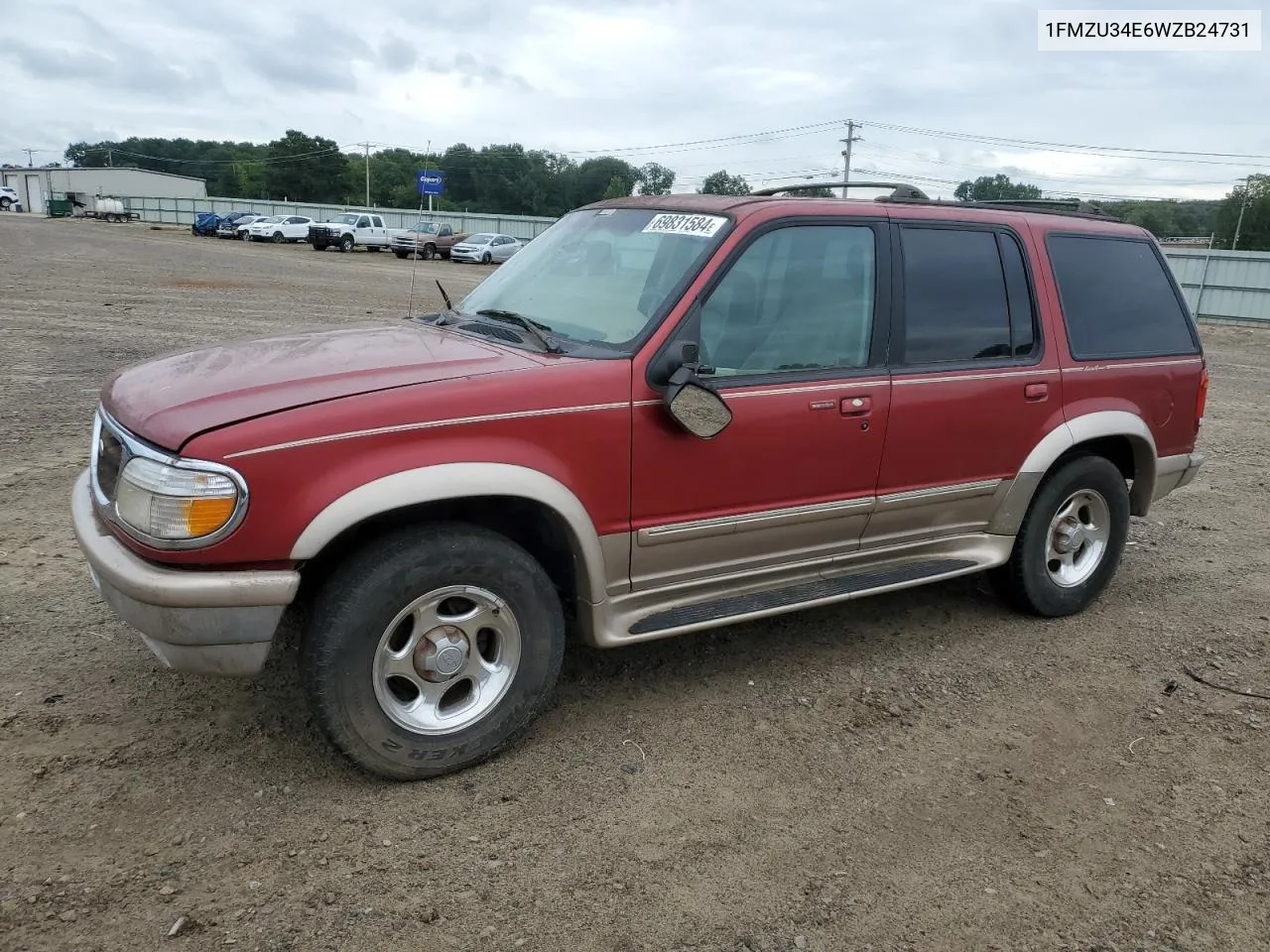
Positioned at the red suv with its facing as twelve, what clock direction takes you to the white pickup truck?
The white pickup truck is roughly at 4 o'clock from the red suv.

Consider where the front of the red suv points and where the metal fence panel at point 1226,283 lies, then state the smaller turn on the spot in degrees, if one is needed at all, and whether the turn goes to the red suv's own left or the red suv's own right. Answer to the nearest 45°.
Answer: approximately 180°

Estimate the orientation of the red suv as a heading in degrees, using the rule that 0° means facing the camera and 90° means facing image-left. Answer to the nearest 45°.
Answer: approximately 45°

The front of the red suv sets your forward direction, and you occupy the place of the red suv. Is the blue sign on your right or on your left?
on your right

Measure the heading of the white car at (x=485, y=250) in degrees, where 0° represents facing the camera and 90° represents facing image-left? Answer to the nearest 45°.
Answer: approximately 45°

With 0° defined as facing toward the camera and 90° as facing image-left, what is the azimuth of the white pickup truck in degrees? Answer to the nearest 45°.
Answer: approximately 45°

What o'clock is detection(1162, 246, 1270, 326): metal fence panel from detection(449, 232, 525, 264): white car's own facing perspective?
The metal fence panel is roughly at 9 o'clock from the white car.

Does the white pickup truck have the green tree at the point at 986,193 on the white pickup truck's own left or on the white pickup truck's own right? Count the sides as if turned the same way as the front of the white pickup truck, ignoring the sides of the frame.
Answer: on the white pickup truck's own left
